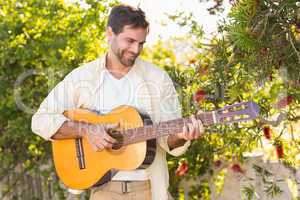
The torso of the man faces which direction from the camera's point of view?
toward the camera

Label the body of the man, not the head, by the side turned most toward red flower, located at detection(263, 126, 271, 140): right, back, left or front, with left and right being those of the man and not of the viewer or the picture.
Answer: left

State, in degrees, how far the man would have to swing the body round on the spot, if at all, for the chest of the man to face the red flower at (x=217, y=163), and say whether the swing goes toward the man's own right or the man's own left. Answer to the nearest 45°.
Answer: approximately 135° to the man's own left
